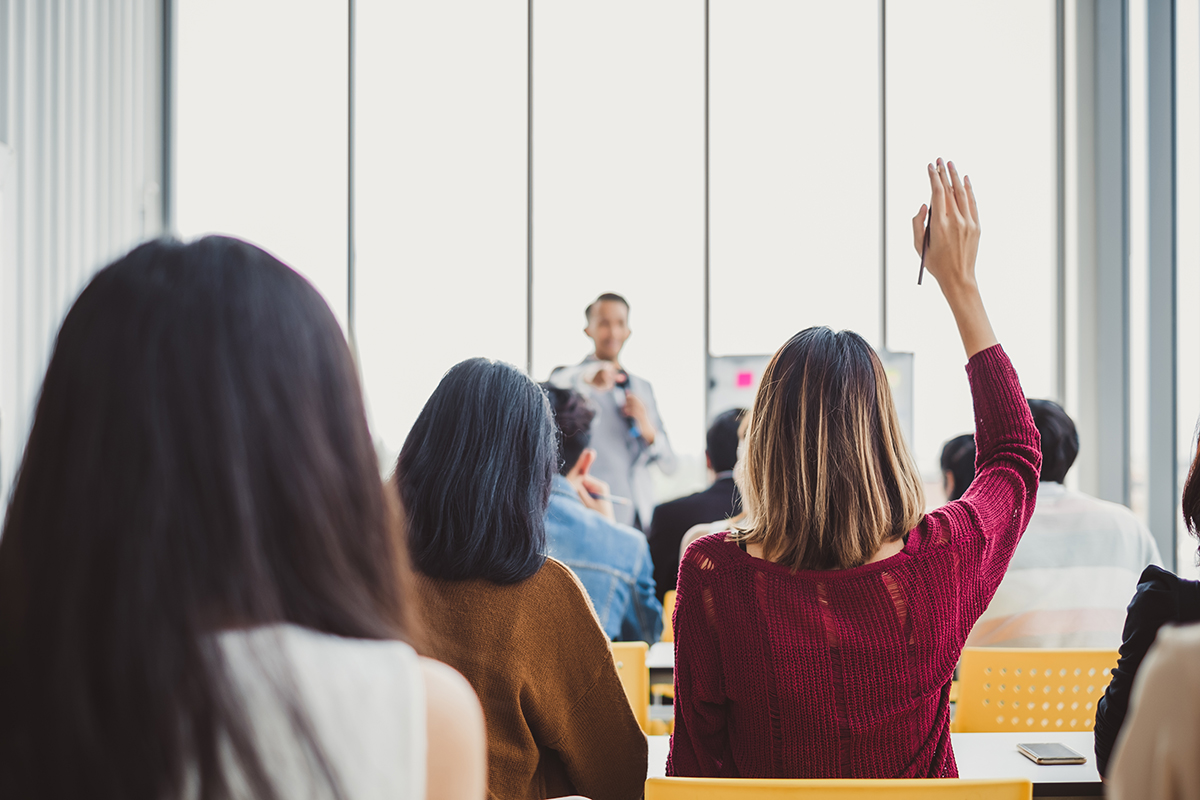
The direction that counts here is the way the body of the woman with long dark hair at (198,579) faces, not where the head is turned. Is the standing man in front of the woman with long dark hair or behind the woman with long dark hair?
in front

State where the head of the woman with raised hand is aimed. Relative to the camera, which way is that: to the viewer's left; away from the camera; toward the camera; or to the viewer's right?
away from the camera

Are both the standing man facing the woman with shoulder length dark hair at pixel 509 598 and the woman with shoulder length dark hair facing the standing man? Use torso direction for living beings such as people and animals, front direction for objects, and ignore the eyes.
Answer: yes

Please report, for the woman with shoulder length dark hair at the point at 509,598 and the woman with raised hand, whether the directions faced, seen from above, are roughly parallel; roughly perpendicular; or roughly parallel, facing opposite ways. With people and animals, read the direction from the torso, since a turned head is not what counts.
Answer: roughly parallel

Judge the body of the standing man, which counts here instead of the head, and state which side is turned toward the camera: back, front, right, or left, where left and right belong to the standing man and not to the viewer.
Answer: front

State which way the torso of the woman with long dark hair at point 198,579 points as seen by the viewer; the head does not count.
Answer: away from the camera

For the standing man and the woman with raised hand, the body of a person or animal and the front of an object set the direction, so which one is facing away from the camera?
the woman with raised hand

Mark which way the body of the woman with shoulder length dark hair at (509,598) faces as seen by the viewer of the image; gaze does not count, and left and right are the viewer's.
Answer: facing away from the viewer

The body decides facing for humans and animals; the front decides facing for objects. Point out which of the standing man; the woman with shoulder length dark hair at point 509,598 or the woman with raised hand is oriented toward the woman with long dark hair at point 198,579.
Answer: the standing man

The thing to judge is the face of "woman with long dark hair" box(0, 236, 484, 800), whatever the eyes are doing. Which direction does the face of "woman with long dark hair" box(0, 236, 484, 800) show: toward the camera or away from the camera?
away from the camera

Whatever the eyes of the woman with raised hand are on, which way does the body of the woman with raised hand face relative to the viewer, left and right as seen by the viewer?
facing away from the viewer

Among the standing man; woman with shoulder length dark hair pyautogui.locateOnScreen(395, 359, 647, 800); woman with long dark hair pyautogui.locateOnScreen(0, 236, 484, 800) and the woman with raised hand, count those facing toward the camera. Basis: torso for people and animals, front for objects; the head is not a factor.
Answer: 1
